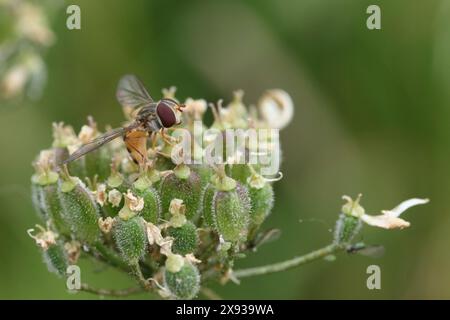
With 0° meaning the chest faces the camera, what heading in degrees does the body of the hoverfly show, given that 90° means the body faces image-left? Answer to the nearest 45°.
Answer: approximately 270°
